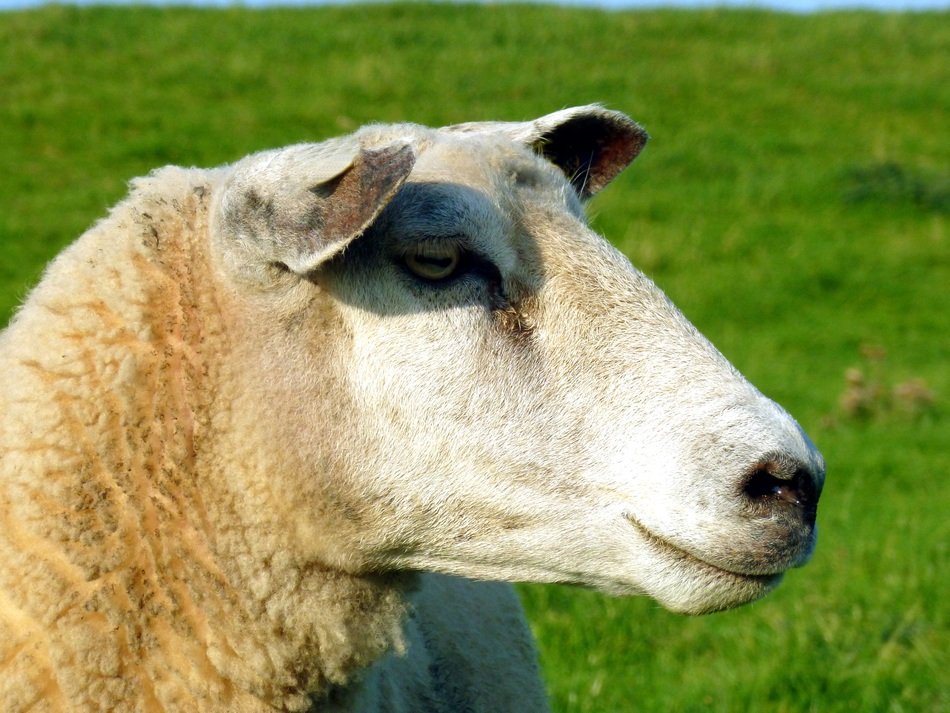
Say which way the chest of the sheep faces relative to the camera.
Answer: to the viewer's right
